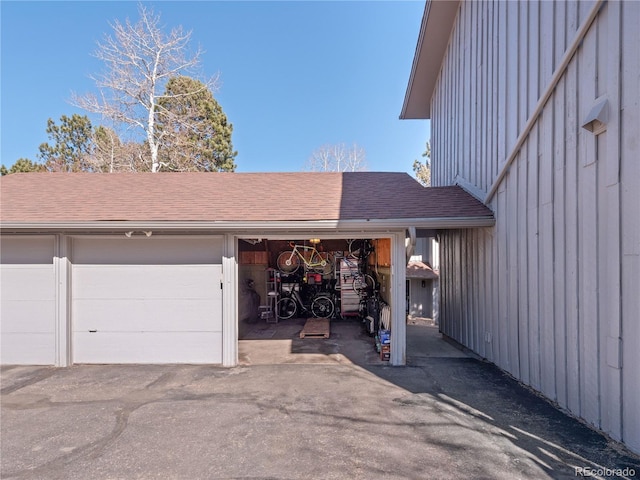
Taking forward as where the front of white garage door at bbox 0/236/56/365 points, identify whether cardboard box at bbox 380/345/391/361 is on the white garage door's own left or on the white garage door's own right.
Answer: on the white garage door's own left

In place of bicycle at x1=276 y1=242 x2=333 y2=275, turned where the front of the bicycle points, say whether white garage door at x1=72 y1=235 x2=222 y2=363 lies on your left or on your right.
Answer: on your left

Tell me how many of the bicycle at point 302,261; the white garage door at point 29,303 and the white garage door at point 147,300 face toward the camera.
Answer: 2

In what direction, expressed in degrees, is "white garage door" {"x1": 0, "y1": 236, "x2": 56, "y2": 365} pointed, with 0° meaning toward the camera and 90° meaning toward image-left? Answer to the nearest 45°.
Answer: approximately 0°

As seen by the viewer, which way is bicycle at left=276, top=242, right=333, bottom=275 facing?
to the viewer's left

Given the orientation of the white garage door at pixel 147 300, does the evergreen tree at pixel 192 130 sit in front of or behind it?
behind

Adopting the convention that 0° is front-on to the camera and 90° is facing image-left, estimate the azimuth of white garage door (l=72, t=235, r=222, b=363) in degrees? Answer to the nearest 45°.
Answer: approximately 0°

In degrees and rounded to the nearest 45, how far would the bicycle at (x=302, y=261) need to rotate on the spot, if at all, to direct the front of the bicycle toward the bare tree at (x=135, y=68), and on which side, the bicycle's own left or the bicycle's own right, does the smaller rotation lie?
approximately 45° to the bicycle's own right
